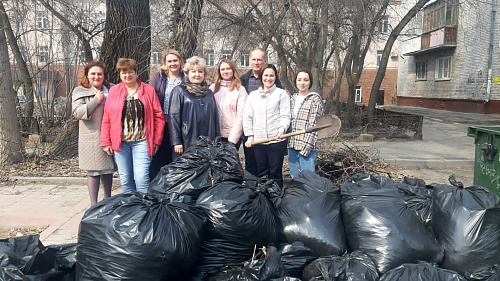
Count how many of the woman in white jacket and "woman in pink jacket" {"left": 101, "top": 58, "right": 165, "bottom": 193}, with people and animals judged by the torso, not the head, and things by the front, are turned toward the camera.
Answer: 2

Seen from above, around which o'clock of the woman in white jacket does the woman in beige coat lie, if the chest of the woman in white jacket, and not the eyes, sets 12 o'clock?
The woman in beige coat is roughly at 3 o'clock from the woman in white jacket.

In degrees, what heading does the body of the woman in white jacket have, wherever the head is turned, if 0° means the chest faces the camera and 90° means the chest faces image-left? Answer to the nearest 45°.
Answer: approximately 0°

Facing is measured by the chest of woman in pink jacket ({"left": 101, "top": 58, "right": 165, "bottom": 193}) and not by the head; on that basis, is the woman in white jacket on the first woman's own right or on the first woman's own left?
on the first woman's own left

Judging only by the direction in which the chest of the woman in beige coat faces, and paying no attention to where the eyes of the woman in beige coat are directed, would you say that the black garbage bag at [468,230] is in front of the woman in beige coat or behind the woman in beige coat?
in front

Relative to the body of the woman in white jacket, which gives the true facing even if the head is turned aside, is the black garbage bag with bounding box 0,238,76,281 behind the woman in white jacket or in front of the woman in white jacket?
in front

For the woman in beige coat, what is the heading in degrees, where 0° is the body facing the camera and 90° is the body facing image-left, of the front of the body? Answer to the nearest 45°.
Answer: approximately 315°

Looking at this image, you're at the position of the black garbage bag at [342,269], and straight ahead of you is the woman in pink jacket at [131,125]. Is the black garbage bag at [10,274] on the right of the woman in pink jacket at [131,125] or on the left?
left

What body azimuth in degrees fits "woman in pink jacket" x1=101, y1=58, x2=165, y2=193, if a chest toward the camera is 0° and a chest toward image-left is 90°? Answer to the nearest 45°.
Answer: approximately 0°
